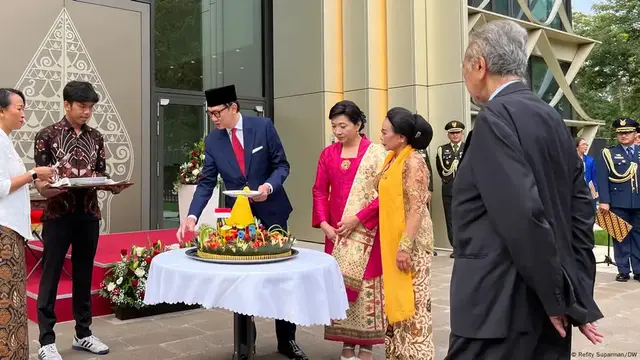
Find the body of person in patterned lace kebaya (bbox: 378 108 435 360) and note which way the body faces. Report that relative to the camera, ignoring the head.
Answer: to the viewer's left

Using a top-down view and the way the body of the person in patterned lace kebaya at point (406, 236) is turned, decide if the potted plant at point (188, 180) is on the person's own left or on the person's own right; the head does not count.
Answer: on the person's own right

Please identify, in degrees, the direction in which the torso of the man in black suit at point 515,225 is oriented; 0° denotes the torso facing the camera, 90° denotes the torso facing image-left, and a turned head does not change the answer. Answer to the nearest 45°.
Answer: approximately 135°

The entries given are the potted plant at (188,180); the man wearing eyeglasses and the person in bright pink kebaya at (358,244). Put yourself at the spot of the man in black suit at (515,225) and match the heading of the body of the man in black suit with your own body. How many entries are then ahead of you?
3

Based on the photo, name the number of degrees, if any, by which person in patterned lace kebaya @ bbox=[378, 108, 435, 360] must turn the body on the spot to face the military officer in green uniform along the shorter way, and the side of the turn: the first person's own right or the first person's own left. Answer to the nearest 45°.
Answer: approximately 90° to the first person's own right

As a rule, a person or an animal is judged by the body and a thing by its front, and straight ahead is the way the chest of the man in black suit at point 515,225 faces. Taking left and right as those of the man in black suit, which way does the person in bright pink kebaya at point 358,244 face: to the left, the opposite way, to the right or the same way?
to the left

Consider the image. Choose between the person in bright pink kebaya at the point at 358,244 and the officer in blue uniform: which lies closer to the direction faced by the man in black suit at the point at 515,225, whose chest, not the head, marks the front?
the person in bright pink kebaya

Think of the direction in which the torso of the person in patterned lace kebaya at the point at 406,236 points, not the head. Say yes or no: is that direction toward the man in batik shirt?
yes

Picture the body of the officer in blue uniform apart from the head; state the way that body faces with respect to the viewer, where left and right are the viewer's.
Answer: facing the viewer

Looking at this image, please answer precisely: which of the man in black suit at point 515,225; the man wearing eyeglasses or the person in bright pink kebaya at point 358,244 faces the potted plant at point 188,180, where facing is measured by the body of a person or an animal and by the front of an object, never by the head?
the man in black suit

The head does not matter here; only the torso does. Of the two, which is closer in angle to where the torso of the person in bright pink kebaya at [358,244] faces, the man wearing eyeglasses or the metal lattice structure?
the man wearing eyeglasses

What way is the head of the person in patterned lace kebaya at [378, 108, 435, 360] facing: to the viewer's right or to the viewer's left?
to the viewer's left

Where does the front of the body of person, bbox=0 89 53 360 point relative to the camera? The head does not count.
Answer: to the viewer's right

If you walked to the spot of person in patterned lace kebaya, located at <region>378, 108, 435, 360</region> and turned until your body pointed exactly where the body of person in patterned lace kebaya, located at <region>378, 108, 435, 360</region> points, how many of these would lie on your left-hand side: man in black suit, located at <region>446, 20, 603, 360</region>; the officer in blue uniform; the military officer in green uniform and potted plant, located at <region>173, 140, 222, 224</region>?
1

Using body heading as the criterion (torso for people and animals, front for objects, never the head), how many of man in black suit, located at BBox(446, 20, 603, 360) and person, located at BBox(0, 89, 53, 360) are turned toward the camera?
0

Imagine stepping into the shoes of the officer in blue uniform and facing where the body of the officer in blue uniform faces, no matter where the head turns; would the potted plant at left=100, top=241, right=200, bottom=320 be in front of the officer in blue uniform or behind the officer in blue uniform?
in front
